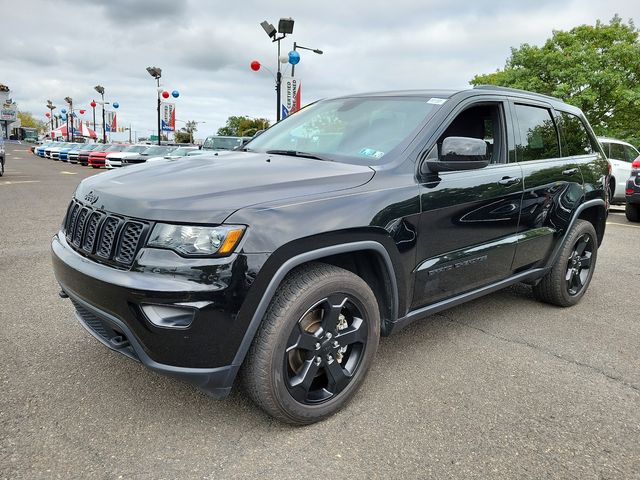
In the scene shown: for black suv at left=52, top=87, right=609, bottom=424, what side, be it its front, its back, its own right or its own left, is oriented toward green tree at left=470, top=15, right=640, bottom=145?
back

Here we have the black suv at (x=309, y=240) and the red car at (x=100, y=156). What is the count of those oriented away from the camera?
0

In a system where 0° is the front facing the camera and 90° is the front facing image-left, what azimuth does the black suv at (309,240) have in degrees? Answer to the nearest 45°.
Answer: approximately 45°

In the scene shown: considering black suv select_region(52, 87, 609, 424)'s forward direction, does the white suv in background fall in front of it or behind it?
behind

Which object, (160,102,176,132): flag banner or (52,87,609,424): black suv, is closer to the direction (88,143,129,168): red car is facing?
the black suv

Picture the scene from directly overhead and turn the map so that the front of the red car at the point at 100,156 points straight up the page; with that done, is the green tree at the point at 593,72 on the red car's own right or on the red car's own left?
on the red car's own left

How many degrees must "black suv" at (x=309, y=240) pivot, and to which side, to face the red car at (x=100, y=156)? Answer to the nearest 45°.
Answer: approximately 90° to its right

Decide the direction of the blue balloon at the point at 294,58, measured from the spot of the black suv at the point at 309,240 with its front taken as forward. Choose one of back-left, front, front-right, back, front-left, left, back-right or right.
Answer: back-right

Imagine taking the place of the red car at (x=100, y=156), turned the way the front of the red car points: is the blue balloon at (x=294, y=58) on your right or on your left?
on your left
